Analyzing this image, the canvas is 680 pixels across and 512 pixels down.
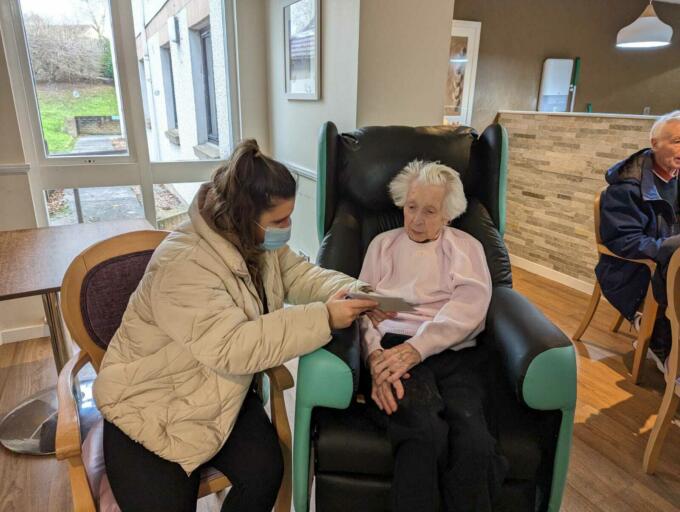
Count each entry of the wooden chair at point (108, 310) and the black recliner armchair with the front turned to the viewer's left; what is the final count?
0

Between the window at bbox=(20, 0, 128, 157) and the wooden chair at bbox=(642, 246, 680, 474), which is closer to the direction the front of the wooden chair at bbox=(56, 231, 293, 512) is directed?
the wooden chair

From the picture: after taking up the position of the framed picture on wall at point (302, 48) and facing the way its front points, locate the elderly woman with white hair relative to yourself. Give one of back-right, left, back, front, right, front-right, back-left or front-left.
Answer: front-left

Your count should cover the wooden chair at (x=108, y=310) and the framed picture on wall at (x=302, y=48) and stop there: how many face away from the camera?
0

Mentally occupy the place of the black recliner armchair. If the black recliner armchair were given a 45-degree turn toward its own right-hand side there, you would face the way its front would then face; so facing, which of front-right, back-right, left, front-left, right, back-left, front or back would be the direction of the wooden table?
front-right

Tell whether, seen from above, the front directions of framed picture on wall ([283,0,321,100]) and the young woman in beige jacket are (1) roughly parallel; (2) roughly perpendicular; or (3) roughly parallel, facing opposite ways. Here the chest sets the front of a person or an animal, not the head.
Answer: roughly perpendicular

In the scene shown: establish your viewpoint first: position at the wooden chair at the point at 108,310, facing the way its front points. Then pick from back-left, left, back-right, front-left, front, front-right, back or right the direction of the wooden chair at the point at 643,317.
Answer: front-left

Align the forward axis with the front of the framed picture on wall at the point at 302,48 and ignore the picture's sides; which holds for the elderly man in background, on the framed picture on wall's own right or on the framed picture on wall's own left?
on the framed picture on wall's own left

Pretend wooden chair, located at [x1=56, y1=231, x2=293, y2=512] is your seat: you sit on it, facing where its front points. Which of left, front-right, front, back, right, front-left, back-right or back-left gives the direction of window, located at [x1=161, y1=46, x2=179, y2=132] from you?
back-left

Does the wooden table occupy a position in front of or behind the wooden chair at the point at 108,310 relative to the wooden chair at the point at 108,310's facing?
behind

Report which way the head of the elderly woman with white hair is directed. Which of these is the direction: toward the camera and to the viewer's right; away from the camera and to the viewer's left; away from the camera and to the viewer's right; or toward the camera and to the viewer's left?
toward the camera and to the viewer's left

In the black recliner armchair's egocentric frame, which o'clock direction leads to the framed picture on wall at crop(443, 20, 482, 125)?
The framed picture on wall is roughly at 6 o'clock from the black recliner armchair.

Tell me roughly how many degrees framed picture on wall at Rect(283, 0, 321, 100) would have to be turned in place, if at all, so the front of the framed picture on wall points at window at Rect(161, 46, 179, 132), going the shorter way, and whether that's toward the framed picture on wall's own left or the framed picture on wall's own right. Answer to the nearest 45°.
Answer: approximately 90° to the framed picture on wall's own right

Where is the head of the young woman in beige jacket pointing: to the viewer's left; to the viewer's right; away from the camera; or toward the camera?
to the viewer's right
